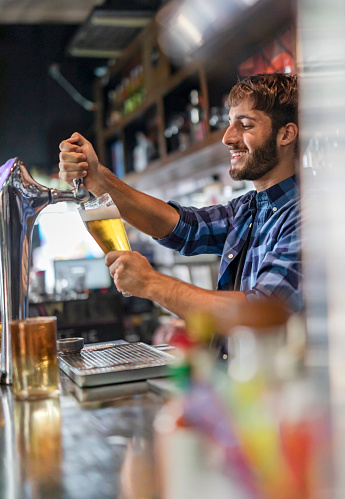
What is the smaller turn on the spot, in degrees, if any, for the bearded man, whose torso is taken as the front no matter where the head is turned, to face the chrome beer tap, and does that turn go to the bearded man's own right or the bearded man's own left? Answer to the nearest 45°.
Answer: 0° — they already face it

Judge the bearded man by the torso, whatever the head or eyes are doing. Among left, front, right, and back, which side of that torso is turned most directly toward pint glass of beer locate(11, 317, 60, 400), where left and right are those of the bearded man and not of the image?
front

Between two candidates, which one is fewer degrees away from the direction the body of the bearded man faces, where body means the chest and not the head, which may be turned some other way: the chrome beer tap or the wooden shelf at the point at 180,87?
the chrome beer tap

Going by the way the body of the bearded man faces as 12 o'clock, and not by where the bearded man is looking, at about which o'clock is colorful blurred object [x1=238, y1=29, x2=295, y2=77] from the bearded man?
The colorful blurred object is roughly at 5 o'clock from the bearded man.

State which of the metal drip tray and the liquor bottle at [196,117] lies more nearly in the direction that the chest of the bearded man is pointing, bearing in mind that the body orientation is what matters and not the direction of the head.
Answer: the metal drip tray

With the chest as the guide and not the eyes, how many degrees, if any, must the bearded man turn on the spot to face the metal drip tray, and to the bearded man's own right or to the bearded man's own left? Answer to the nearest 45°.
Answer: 0° — they already face it

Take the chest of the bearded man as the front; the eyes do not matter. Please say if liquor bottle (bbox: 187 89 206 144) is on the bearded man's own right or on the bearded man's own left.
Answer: on the bearded man's own right

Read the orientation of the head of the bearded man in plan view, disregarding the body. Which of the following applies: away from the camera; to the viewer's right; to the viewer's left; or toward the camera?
to the viewer's left

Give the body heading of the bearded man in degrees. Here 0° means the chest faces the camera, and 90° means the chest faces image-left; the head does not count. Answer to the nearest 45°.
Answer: approximately 45°
